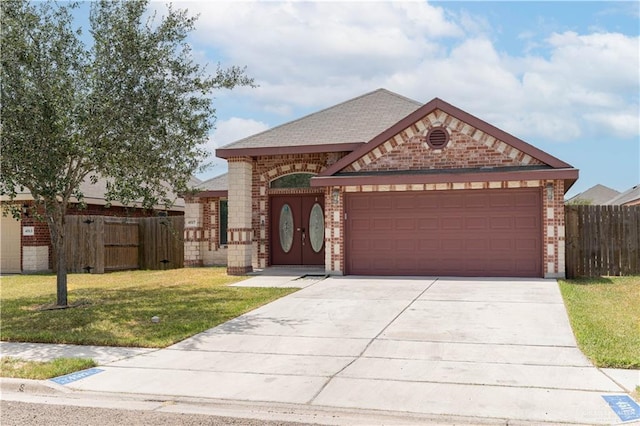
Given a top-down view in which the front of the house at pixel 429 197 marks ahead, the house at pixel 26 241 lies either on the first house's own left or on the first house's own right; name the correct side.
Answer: on the first house's own right

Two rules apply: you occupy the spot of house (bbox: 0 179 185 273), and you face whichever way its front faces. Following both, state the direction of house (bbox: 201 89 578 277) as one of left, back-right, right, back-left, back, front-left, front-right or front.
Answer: front-left

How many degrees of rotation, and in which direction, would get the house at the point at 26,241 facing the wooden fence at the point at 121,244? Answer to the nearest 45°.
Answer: approximately 45° to its left

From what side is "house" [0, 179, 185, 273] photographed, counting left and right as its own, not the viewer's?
front

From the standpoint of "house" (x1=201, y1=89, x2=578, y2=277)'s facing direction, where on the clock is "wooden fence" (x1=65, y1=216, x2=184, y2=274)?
The wooden fence is roughly at 4 o'clock from the house.

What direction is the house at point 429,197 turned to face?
toward the camera

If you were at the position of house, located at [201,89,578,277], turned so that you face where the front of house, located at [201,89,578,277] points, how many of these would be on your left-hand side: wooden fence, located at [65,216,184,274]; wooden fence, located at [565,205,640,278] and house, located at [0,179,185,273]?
1

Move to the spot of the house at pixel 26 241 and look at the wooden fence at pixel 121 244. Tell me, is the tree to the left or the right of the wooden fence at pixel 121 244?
right

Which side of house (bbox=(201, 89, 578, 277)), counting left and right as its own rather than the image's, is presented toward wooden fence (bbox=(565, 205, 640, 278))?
left

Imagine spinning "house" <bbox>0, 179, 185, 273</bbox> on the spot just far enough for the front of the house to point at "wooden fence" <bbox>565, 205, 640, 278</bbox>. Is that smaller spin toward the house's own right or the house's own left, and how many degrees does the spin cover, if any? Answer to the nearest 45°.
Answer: approximately 45° to the house's own left

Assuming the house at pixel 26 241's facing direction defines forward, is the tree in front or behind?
in front

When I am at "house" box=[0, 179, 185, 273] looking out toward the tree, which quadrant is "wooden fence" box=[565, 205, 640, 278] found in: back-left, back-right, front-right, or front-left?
front-left

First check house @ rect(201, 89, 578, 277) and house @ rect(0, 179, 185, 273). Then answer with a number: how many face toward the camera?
2
